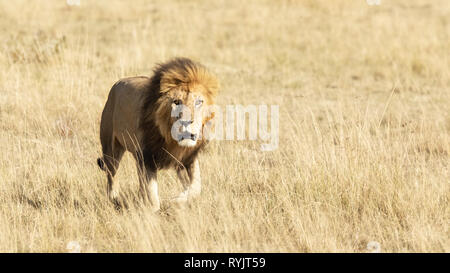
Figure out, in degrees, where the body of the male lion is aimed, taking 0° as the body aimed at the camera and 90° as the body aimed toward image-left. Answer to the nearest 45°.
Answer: approximately 315°
